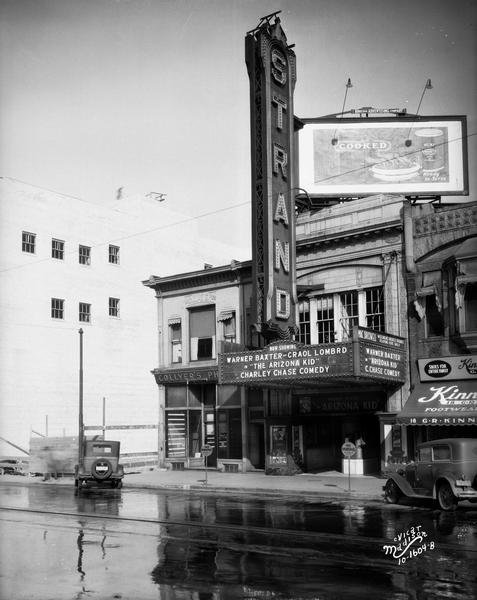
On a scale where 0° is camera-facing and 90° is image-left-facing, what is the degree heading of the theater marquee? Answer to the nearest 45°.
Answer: approximately 45°

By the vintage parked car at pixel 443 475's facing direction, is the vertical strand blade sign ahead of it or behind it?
ahead

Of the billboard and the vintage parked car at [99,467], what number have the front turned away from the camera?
1

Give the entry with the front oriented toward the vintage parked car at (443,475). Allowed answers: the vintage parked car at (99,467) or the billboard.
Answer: the billboard

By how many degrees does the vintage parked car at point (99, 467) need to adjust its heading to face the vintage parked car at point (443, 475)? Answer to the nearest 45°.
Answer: approximately 135° to its right

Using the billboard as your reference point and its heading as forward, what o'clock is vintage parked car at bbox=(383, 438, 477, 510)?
The vintage parked car is roughly at 12 o'clock from the billboard.

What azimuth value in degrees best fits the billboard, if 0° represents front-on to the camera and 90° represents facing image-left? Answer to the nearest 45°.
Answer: approximately 0°

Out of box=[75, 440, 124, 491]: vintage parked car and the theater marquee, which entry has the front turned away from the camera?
the vintage parked car

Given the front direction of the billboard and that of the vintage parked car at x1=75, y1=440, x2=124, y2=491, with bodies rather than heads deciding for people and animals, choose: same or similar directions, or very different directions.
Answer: very different directions

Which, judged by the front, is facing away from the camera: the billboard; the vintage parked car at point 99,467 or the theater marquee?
the vintage parked car

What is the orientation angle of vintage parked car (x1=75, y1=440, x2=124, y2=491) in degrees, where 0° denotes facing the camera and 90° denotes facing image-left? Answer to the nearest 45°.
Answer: approximately 180°
